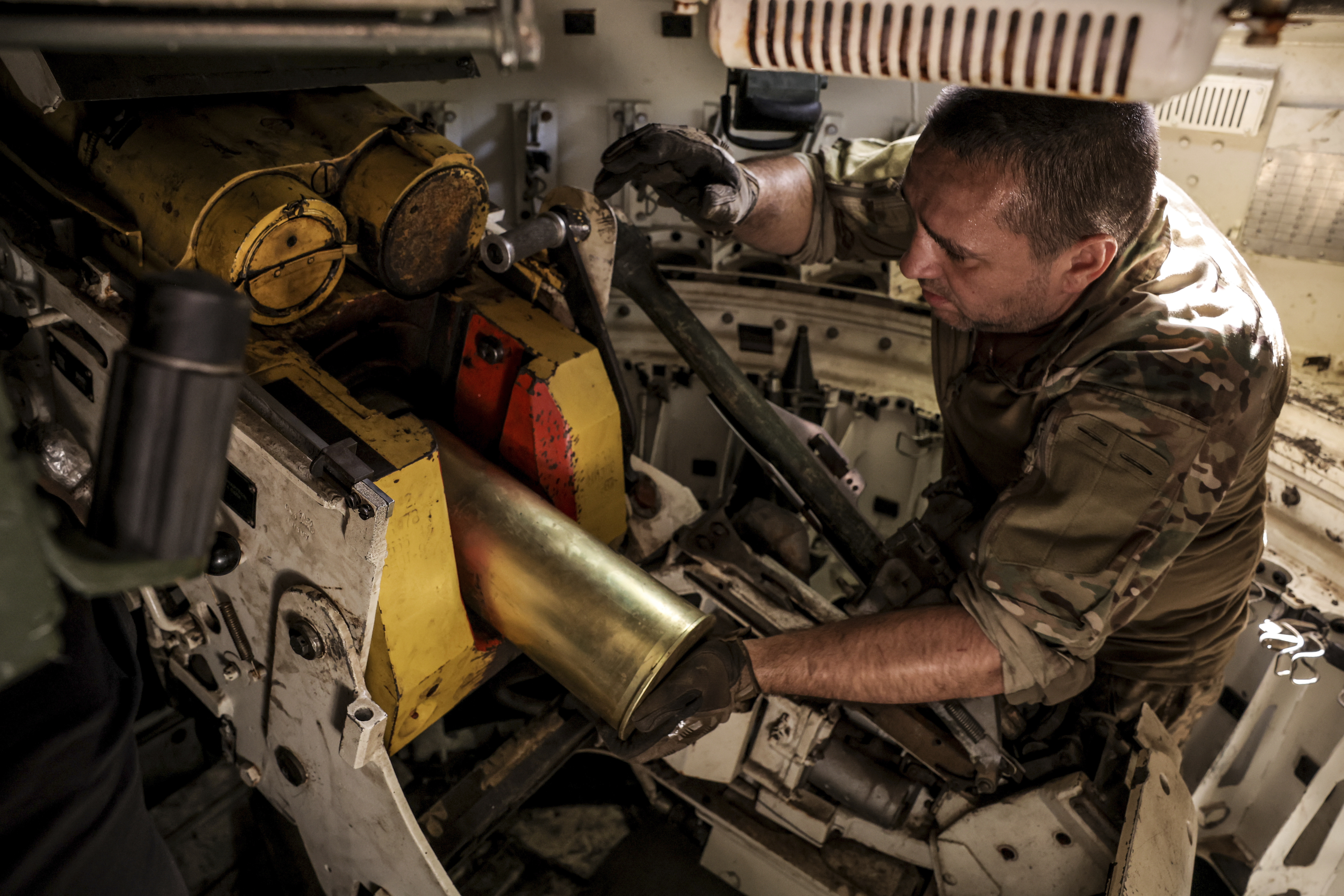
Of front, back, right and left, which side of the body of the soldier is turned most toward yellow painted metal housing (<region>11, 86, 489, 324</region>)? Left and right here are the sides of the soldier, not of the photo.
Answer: front

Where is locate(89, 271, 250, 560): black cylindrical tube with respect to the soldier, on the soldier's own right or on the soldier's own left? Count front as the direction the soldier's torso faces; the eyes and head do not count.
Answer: on the soldier's own left

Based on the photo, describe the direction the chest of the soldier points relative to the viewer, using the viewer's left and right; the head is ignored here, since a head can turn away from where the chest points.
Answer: facing to the left of the viewer

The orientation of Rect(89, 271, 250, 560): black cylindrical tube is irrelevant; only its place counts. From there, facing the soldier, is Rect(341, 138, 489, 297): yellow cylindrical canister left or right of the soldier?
left

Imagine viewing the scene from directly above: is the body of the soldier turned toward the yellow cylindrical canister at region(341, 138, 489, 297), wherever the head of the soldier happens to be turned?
yes
